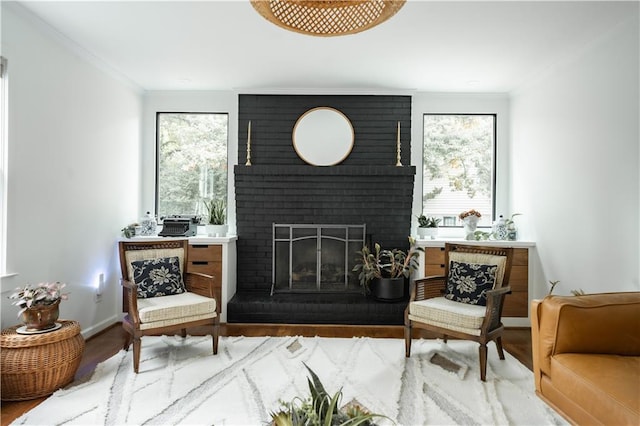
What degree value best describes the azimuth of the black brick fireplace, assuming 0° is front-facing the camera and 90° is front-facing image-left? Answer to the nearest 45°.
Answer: approximately 0°

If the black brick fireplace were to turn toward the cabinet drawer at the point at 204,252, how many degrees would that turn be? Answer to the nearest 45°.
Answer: approximately 90° to its right

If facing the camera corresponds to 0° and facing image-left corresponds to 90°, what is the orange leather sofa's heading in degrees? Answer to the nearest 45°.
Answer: approximately 45°
